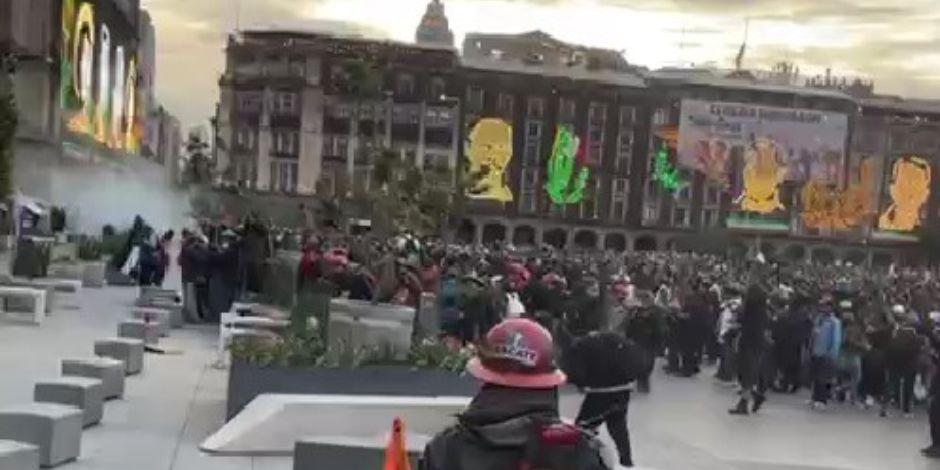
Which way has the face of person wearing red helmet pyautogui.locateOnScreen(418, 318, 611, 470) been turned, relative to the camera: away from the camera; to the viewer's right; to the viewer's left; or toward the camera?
away from the camera

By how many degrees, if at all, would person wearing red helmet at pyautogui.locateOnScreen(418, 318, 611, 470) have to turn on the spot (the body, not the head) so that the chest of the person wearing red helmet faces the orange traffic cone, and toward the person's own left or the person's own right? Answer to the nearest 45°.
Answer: approximately 45° to the person's own left

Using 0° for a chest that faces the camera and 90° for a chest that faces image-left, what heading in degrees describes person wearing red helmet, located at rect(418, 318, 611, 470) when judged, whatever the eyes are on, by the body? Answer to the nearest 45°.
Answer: approximately 180°

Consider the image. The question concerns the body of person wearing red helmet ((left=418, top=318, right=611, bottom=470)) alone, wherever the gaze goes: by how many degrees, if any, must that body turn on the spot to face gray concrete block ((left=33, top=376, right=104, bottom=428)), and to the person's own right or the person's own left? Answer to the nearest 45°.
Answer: approximately 45° to the person's own left

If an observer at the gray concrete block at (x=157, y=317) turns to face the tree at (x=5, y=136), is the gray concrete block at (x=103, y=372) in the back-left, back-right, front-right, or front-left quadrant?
back-left

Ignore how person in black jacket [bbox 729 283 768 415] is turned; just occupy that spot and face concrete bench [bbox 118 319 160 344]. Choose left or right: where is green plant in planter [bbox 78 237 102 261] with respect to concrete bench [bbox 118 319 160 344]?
right

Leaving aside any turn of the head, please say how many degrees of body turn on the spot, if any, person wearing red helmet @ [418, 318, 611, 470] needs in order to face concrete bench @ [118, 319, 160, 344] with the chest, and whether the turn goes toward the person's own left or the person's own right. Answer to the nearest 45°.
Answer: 0° — they already face it
